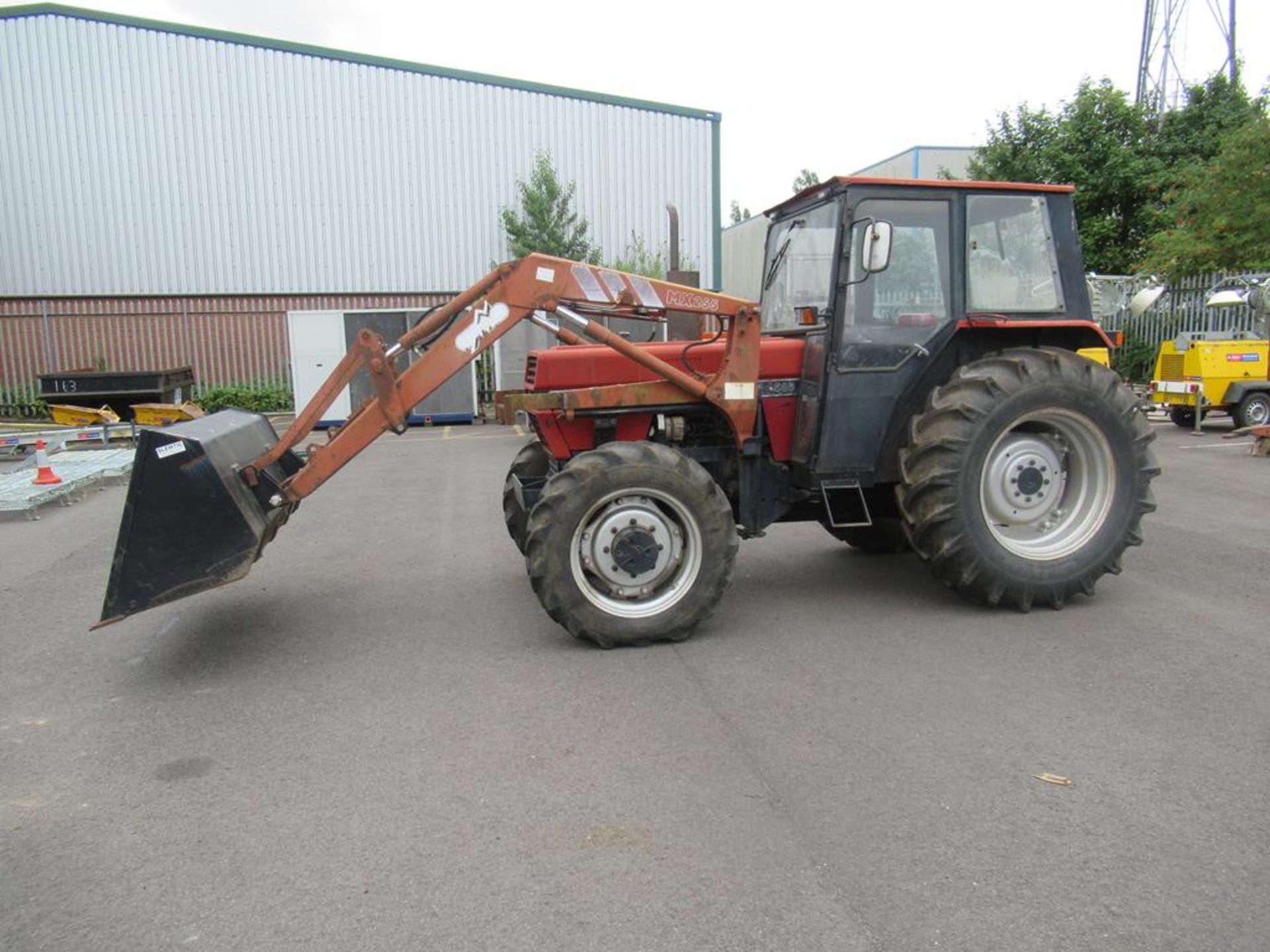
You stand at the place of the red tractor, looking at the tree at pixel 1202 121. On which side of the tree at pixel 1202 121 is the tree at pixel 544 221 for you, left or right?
left

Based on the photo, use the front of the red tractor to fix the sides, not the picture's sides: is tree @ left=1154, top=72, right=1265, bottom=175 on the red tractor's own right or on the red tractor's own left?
on the red tractor's own right

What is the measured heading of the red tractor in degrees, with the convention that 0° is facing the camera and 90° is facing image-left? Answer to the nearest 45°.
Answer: approximately 90°

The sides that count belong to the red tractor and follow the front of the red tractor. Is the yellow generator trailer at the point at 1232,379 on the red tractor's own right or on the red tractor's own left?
on the red tractor's own right

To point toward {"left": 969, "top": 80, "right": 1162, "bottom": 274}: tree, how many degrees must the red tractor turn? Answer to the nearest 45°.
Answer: approximately 135° to its right
